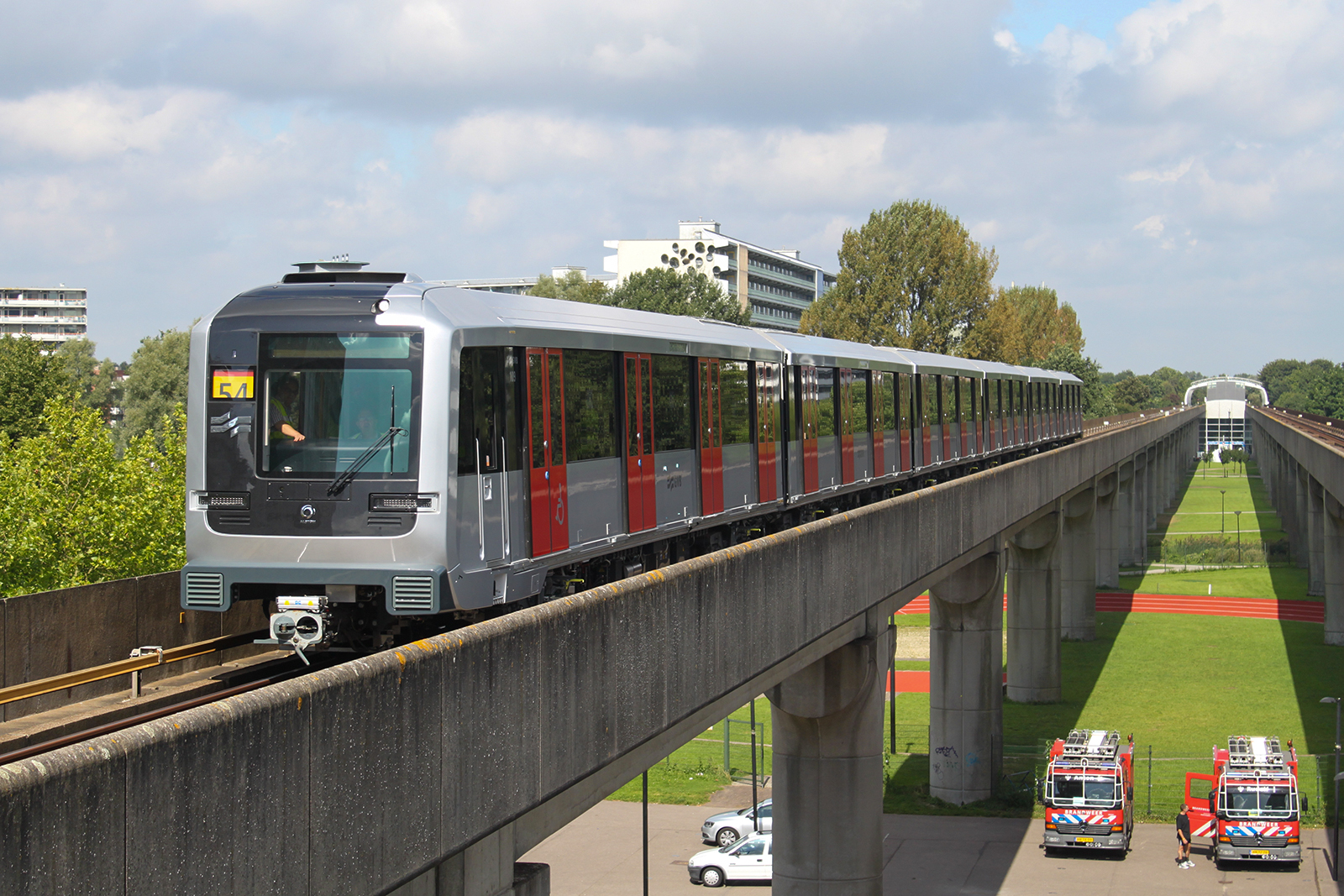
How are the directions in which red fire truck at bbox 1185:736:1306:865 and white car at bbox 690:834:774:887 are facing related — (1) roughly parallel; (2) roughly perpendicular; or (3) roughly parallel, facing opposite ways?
roughly perpendicular

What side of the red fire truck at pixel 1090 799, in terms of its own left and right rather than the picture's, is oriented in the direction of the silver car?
right

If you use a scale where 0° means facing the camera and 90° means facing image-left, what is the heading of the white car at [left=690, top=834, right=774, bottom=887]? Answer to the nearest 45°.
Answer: approximately 90°

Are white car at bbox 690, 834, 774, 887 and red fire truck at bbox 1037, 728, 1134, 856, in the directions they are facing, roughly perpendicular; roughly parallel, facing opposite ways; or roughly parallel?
roughly perpendicular

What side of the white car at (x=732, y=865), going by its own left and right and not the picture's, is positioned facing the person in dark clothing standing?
back

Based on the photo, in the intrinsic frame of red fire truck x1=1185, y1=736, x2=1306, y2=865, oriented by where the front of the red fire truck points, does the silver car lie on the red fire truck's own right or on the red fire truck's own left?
on the red fire truck's own right

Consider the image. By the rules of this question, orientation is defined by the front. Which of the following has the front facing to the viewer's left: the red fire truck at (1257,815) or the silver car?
the silver car

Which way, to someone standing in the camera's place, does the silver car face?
facing to the left of the viewer

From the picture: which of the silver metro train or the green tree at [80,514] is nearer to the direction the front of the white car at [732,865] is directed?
the green tree

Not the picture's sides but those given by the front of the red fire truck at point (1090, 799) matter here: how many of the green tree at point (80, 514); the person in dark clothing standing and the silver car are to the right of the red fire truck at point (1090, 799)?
2

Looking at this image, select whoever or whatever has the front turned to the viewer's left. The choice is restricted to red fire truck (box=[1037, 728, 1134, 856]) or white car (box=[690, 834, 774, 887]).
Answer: the white car
